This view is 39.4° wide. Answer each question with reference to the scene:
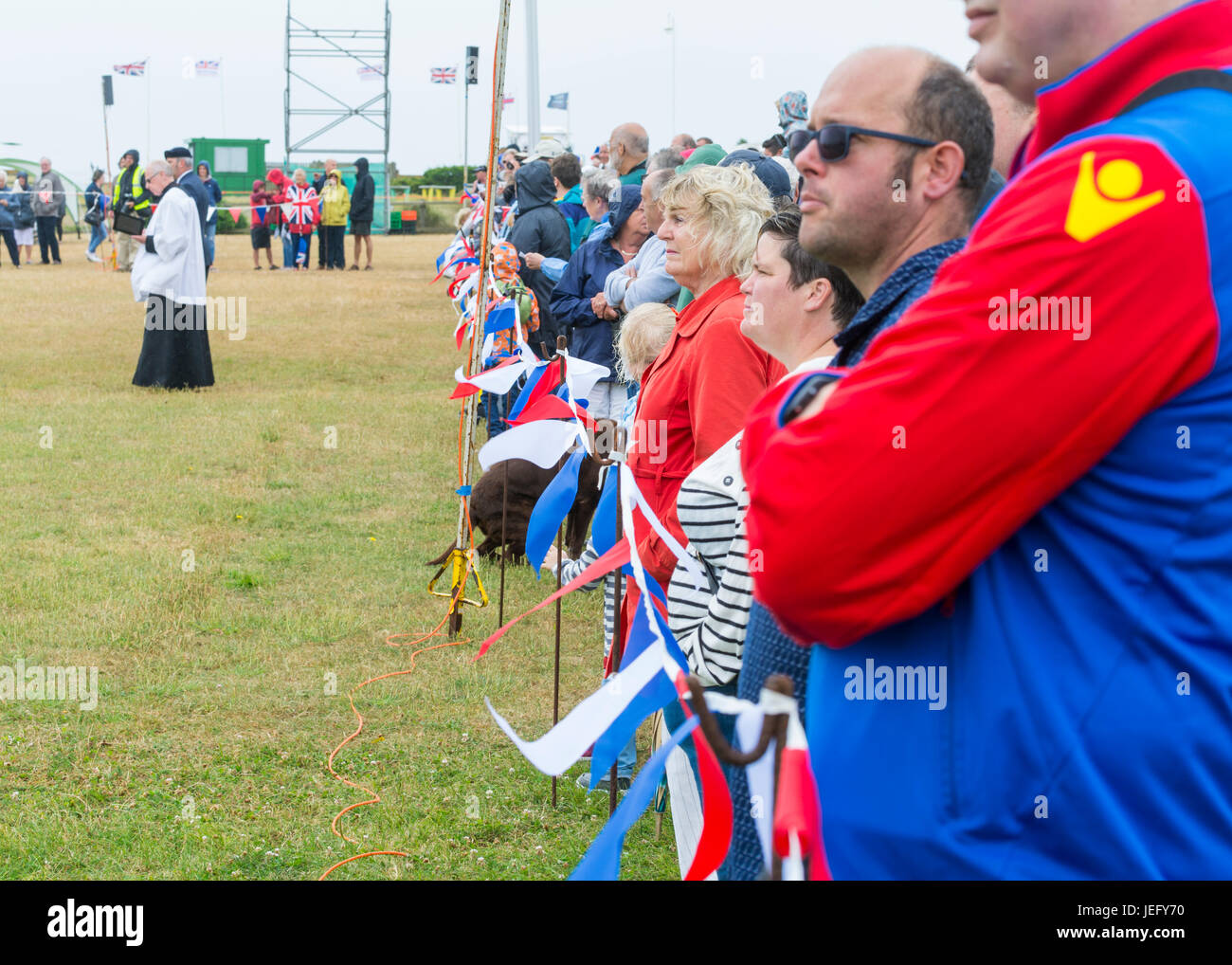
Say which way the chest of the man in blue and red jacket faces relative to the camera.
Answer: to the viewer's left

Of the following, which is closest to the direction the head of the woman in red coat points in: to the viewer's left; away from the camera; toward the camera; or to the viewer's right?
to the viewer's left

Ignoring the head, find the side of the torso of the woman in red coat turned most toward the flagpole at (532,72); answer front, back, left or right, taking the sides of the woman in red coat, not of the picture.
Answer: right

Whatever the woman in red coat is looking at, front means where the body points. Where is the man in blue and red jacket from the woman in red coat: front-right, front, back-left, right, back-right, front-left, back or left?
left

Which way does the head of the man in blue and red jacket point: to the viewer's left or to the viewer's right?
to the viewer's left

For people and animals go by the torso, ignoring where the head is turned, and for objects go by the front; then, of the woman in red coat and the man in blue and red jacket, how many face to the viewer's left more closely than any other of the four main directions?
2

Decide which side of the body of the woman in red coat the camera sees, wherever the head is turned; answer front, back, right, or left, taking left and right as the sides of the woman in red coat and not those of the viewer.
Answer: left
